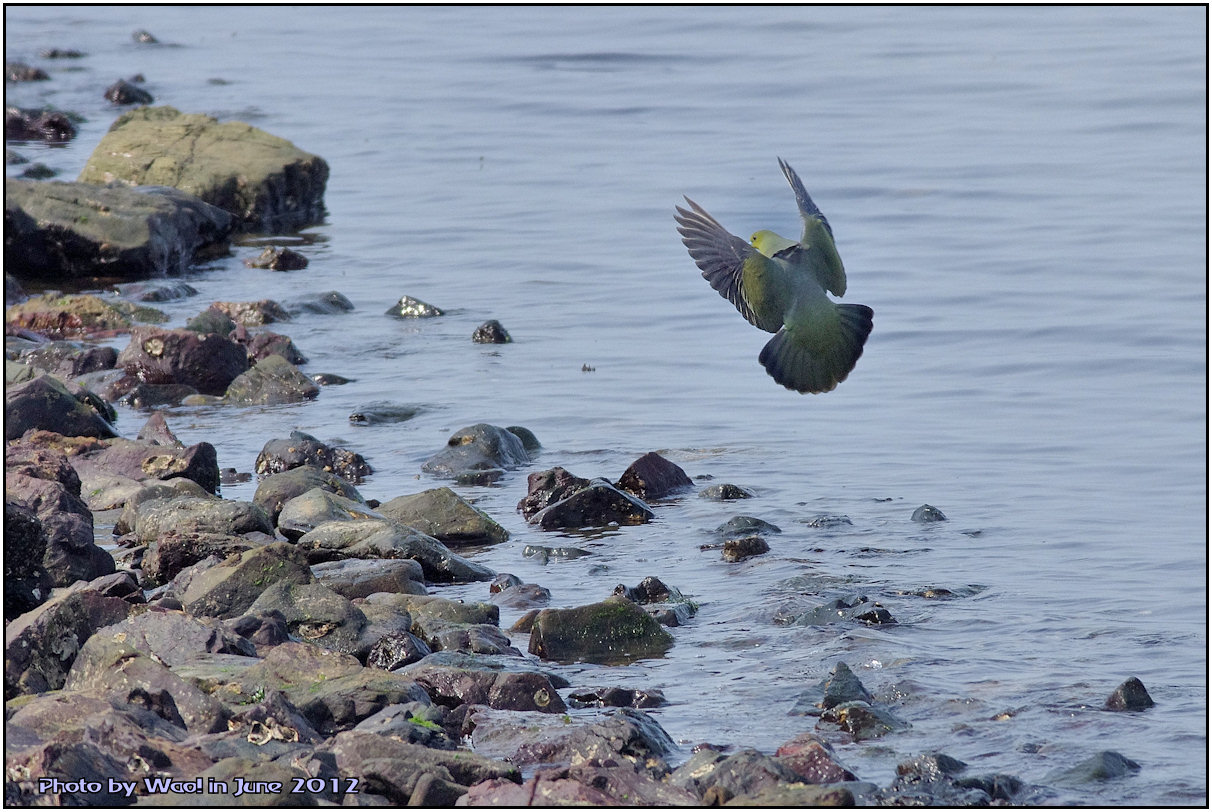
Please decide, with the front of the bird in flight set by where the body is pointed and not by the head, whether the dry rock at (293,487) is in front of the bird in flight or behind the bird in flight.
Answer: in front

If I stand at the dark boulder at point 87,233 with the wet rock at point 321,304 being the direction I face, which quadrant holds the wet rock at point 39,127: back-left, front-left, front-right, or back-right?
back-left

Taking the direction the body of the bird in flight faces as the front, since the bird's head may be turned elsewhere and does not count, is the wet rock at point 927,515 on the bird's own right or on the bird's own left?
on the bird's own right

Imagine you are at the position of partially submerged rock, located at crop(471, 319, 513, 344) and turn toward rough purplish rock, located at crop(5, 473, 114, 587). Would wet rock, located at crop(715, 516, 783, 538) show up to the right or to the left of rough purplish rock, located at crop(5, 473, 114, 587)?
left

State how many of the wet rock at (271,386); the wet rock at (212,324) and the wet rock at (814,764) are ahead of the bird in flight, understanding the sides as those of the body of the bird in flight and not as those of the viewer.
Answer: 2

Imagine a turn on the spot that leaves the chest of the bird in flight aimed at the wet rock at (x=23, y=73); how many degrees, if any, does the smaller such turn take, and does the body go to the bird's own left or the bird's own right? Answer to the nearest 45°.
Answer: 0° — it already faces it

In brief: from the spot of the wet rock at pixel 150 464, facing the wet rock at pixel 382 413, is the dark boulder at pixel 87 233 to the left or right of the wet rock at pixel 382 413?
left

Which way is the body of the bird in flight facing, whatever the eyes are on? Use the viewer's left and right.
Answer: facing away from the viewer and to the left of the viewer

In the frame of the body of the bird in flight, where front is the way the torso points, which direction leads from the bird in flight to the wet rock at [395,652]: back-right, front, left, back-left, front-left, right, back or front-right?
left
